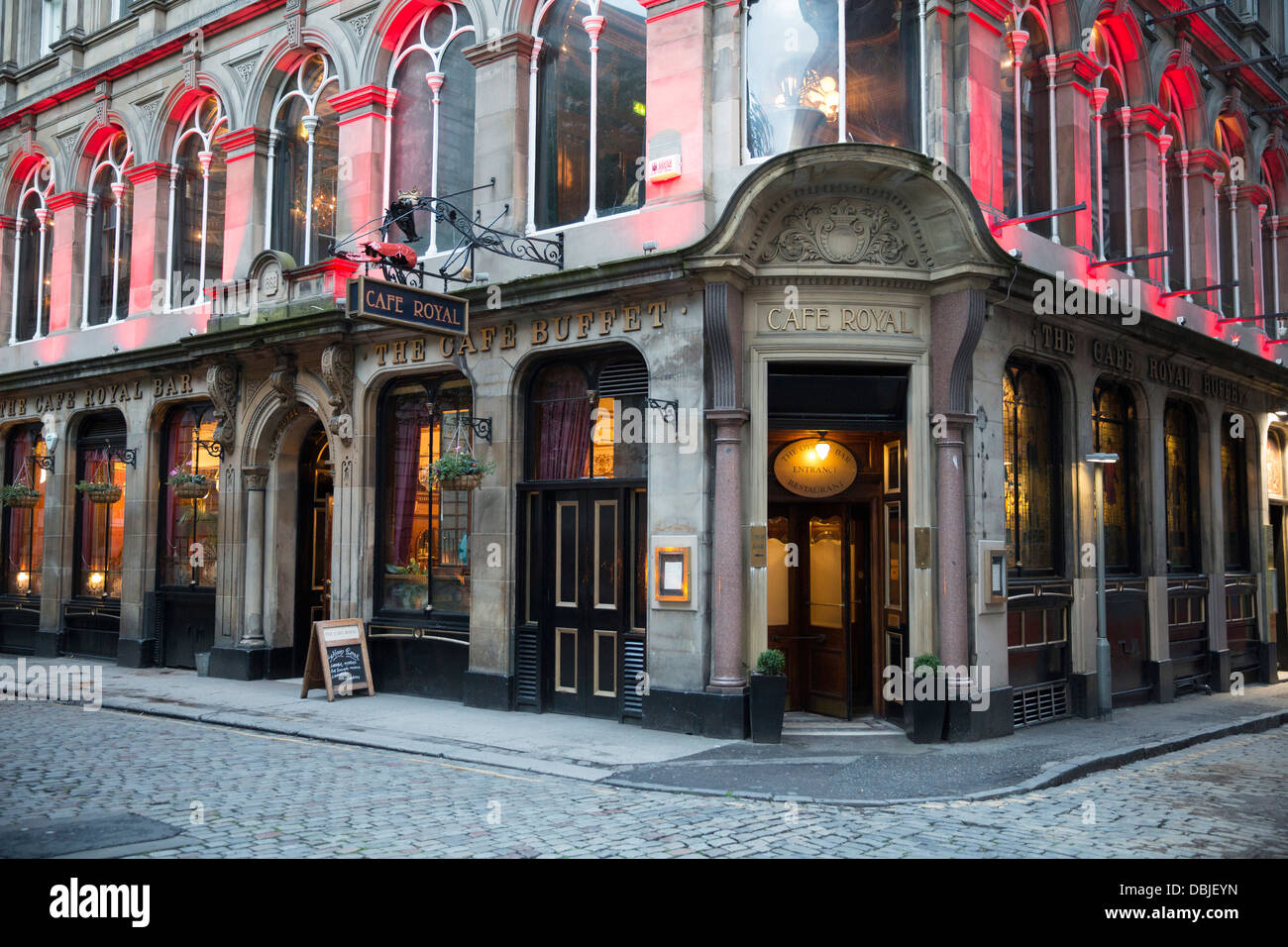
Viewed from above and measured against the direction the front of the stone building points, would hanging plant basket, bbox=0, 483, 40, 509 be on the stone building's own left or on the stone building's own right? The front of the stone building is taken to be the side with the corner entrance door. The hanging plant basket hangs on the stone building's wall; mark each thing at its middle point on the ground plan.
on the stone building's own right

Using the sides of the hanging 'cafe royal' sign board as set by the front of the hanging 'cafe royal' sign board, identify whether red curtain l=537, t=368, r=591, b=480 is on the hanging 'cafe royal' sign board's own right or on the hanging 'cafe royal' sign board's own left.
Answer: on the hanging 'cafe royal' sign board's own left

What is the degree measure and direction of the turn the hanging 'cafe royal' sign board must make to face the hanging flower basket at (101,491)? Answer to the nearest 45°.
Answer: approximately 180°

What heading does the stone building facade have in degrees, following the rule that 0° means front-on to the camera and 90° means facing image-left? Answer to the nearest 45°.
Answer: approximately 0°

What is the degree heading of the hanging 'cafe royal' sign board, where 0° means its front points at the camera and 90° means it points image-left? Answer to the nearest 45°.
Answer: approximately 315°

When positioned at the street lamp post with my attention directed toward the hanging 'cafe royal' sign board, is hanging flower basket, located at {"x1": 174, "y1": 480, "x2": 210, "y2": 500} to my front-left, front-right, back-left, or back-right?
front-right
